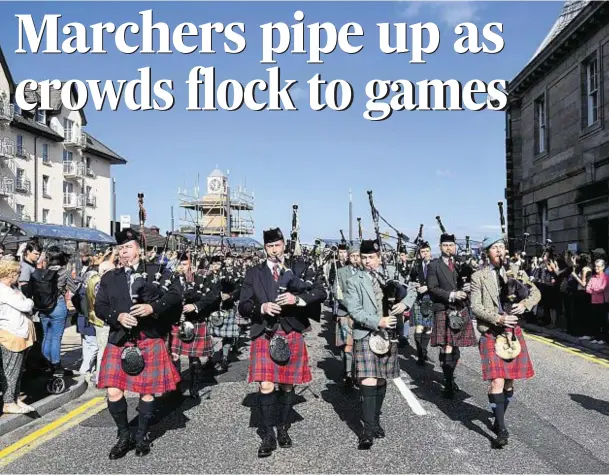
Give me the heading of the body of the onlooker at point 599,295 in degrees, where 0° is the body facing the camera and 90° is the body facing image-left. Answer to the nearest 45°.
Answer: approximately 45°

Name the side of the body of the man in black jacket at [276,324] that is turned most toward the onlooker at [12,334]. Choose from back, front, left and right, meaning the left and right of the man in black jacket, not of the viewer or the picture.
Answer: right

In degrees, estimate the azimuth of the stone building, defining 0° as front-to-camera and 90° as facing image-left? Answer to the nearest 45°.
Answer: approximately 45°

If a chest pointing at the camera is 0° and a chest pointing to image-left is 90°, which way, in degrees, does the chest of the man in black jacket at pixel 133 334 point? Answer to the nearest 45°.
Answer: approximately 0°

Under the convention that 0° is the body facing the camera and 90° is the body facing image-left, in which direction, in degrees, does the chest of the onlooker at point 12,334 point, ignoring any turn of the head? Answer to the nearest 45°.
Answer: approximately 270°

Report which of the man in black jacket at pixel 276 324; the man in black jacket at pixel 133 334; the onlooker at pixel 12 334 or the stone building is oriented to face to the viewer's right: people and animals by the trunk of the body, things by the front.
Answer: the onlooker

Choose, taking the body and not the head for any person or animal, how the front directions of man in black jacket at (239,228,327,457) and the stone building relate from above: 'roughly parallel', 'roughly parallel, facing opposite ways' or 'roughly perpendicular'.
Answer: roughly perpendicular

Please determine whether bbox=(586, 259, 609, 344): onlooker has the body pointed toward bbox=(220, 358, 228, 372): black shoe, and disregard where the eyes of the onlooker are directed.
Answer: yes

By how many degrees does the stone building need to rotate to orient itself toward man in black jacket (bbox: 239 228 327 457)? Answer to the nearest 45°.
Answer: approximately 45° to its left

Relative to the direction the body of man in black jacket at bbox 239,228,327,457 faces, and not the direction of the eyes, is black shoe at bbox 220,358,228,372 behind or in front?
behind

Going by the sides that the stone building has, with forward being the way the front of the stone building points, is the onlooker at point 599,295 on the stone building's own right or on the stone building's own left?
on the stone building's own left

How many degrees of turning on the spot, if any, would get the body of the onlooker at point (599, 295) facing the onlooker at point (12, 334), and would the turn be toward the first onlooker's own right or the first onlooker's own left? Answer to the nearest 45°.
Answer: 0° — they already face them
